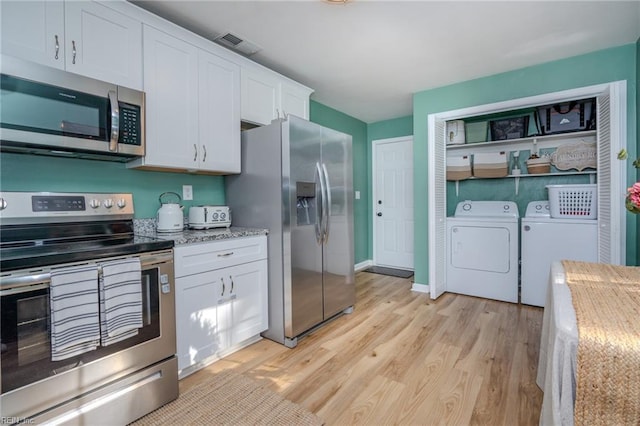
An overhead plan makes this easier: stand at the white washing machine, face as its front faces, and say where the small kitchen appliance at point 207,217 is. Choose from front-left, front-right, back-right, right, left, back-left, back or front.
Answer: front-right

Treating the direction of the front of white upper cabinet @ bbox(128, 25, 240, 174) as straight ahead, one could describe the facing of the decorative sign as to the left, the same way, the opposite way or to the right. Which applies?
to the right

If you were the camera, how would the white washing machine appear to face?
facing the viewer

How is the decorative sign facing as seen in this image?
toward the camera

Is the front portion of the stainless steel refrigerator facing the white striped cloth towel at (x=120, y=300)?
no

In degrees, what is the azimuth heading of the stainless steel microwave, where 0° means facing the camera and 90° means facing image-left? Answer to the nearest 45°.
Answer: approximately 315°

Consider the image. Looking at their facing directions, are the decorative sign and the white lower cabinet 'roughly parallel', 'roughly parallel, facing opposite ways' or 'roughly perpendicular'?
roughly perpendicular

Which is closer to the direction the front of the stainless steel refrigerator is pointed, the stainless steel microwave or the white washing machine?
the white washing machine

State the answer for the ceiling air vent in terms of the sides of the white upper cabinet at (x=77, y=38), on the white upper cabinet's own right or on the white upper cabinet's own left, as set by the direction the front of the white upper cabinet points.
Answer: on the white upper cabinet's own left

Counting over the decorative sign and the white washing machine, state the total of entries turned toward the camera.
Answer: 2

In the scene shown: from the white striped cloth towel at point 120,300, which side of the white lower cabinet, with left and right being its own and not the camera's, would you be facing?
right

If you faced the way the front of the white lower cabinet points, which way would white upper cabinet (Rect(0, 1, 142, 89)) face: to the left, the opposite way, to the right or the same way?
the same way

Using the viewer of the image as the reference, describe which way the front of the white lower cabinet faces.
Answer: facing the viewer and to the right of the viewer

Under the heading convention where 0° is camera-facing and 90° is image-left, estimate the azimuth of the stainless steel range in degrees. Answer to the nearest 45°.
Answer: approximately 315°

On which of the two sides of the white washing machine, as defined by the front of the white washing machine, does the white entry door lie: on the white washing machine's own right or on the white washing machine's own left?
on the white washing machine's own right
